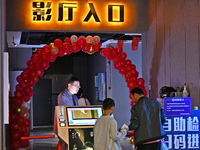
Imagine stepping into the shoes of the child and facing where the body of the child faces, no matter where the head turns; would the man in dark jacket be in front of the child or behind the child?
in front

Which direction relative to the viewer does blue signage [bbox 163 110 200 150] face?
toward the camera

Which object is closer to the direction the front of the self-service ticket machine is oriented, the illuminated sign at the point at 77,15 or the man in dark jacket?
the man in dark jacket

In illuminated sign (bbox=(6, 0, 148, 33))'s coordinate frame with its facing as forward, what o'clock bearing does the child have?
The child is roughly at 12 o'clock from the illuminated sign.

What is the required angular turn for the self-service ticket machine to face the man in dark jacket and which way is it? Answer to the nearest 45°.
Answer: approximately 45° to its left

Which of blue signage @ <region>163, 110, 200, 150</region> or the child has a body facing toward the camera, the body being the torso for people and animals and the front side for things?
the blue signage

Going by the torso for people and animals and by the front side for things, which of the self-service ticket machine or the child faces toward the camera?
the self-service ticket machine

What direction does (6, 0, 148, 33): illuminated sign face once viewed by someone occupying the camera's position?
facing the viewer

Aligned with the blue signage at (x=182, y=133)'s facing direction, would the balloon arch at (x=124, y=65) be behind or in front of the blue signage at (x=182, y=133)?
behind

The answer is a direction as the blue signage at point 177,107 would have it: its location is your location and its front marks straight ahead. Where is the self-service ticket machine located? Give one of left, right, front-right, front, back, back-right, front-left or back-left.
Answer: right

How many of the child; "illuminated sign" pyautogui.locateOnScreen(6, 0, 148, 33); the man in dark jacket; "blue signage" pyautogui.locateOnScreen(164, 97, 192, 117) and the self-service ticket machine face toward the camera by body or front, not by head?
3

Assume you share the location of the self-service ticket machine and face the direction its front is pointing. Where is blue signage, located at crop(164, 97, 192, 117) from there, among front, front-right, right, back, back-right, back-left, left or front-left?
left

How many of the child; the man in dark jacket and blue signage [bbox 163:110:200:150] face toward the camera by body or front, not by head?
1

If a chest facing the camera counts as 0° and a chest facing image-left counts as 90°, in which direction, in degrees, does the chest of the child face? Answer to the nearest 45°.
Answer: approximately 225°

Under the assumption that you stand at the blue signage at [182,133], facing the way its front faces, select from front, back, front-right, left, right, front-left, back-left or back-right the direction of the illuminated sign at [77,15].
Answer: back-right
